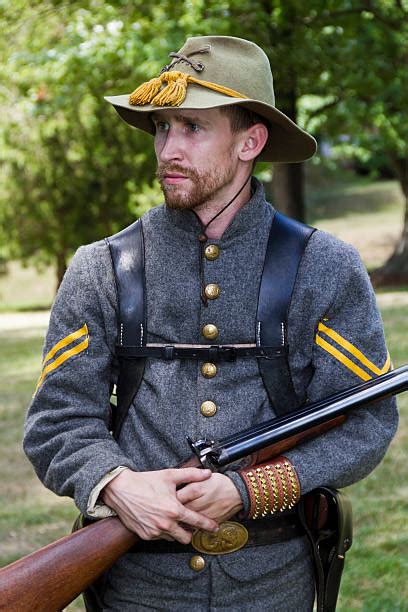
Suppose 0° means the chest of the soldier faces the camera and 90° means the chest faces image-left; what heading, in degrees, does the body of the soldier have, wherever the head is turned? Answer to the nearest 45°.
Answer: approximately 0°

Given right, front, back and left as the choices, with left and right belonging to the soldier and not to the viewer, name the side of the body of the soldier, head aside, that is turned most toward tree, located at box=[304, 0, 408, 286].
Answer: back

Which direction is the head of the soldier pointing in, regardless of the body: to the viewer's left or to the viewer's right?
to the viewer's left
